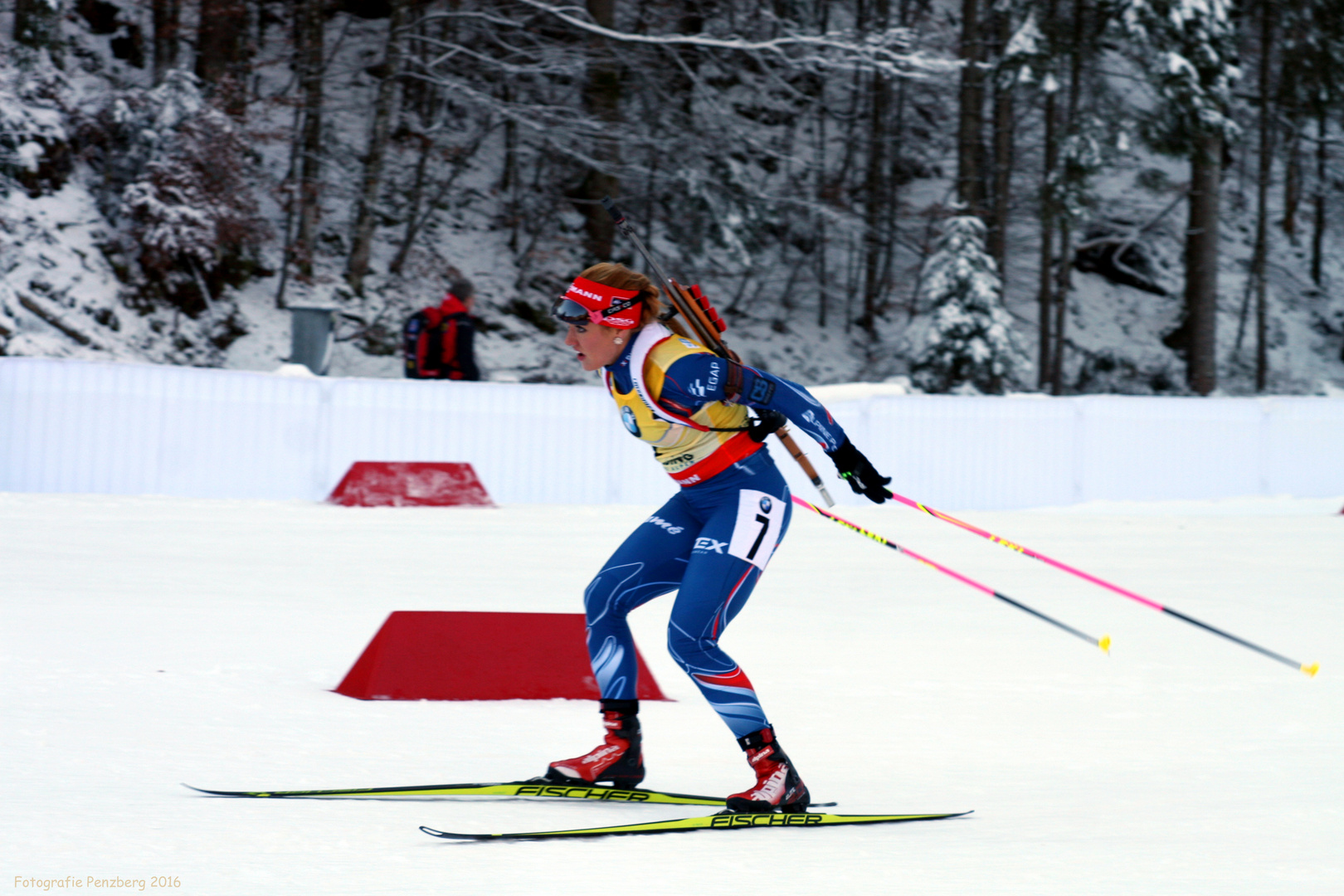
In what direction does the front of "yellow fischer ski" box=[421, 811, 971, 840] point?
to the viewer's left

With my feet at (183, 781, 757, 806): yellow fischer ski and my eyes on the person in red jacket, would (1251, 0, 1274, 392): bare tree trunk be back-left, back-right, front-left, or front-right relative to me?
front-right

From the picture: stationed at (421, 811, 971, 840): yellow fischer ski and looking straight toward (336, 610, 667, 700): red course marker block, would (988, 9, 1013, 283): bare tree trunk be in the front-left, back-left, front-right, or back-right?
front-right

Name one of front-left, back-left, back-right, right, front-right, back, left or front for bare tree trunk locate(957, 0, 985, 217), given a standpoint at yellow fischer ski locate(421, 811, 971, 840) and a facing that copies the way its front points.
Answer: right

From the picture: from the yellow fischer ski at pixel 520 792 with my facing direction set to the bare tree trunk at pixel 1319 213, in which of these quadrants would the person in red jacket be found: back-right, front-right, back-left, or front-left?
front-left

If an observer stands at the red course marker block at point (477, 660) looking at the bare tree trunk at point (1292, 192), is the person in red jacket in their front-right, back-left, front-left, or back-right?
front-left

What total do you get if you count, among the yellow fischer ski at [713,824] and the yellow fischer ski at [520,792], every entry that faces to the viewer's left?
2

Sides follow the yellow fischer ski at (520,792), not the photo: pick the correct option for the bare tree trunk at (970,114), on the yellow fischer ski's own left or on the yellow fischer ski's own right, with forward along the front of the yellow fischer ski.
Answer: on the yellow fischer ski's own right

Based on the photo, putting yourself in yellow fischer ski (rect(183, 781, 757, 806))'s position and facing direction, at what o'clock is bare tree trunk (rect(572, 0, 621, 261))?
The bare tree trunk is roughly at 3 o'clock from the yellow fischer ski.

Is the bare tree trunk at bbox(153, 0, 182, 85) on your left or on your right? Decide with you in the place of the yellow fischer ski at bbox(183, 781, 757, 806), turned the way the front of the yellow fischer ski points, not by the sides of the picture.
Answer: on your right

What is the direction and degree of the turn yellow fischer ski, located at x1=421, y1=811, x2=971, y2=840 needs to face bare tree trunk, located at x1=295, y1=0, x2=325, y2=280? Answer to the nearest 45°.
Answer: approximately 90° to its right

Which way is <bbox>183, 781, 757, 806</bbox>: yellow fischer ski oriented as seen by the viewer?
to the viewer's left

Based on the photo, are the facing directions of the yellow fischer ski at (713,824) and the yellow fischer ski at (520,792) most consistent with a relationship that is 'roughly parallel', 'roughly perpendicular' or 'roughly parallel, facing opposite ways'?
roughly parallel

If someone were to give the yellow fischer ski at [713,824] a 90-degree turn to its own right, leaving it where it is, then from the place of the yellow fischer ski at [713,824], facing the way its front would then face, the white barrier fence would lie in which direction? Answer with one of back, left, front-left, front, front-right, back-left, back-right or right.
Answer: front

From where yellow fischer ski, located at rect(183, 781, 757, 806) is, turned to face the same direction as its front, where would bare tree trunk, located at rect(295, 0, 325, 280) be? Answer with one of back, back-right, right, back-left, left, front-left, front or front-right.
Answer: right
